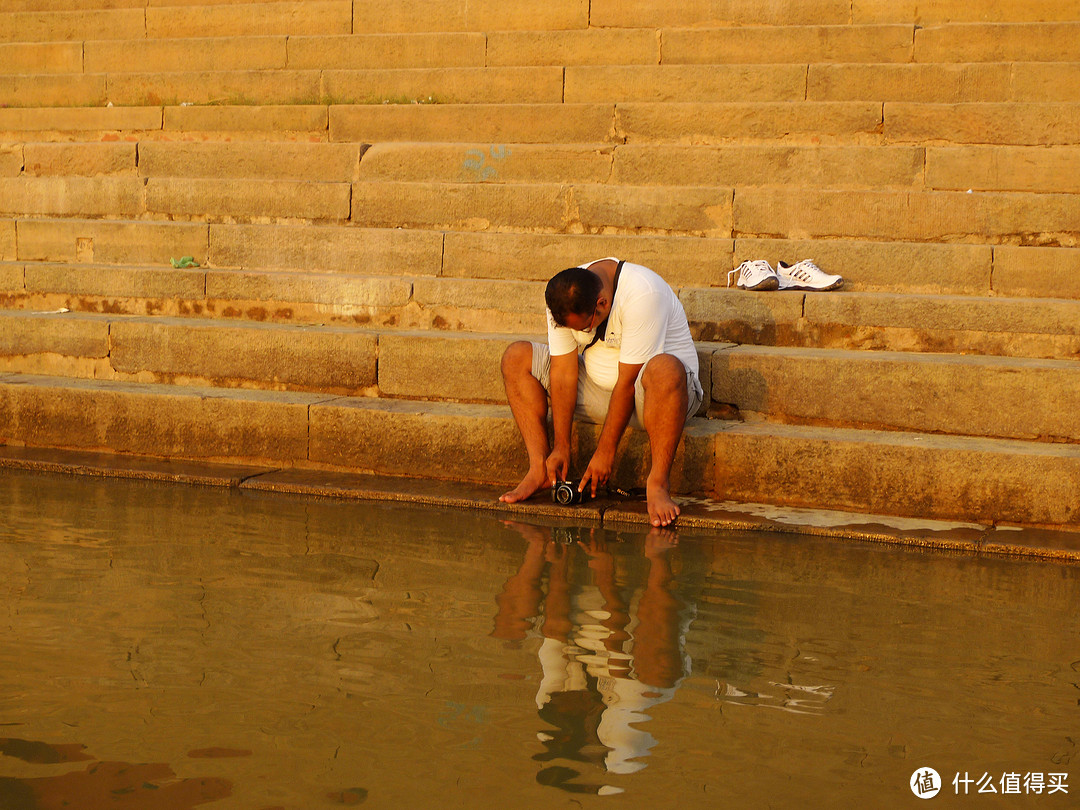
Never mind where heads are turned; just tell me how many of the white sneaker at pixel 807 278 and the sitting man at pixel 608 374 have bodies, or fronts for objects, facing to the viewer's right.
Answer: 1

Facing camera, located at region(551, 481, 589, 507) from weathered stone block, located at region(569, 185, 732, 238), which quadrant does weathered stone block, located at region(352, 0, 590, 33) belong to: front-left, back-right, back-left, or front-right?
back-right

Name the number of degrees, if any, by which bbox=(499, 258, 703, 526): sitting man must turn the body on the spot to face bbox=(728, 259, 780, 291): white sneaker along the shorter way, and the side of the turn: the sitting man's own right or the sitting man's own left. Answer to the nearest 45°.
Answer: approximately 180°

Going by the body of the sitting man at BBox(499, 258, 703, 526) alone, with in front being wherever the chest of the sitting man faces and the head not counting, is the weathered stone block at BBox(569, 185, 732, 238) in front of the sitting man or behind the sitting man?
behind

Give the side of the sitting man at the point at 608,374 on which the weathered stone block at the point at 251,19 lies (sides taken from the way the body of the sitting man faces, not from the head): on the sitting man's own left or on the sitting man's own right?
on the sitting man's own right

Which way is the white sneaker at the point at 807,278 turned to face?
to the viewer's right

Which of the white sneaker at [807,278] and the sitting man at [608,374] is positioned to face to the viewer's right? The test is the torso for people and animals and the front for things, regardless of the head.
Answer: the white sneaker

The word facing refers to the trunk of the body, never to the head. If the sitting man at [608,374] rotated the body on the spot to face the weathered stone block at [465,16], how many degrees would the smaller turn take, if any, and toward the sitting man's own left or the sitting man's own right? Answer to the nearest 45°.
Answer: approximately 135° to the sitting man's own right

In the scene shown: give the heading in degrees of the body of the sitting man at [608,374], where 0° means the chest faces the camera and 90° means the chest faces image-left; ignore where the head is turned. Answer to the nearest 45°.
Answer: approximately 45°

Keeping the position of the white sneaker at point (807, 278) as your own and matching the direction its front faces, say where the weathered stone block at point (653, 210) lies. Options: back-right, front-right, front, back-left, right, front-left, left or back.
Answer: back-left
